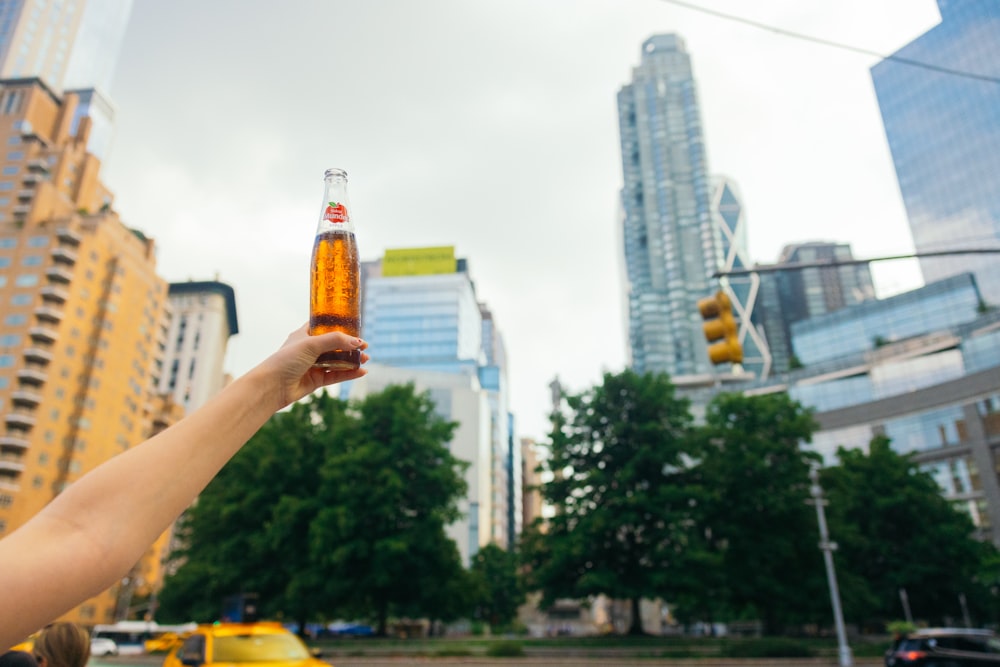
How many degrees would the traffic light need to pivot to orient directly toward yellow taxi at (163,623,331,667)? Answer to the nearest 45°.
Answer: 0° — it already faces it

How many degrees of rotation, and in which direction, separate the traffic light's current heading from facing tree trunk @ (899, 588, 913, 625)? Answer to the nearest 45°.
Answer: approximately 90° to its right

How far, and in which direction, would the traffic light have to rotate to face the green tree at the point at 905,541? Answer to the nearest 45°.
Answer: approximately 90° to its right

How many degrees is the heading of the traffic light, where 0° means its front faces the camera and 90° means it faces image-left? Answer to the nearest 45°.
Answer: approximately 90°

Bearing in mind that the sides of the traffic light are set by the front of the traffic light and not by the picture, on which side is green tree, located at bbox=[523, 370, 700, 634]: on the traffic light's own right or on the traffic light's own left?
on the traffic light's own right

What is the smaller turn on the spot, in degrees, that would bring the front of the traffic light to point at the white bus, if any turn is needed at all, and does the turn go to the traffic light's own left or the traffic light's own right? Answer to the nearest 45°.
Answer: approximately 45° to the traffic light's own right

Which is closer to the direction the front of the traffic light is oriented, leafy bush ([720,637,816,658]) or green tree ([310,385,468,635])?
the green tree

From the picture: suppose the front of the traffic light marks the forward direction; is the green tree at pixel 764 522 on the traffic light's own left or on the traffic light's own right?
on the traffic light's own right
